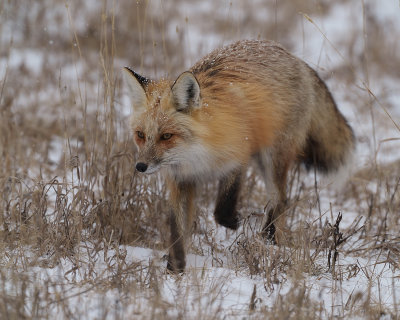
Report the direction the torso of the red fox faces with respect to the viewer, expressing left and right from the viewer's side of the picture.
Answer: facing the viewer and to the left of the viewer
